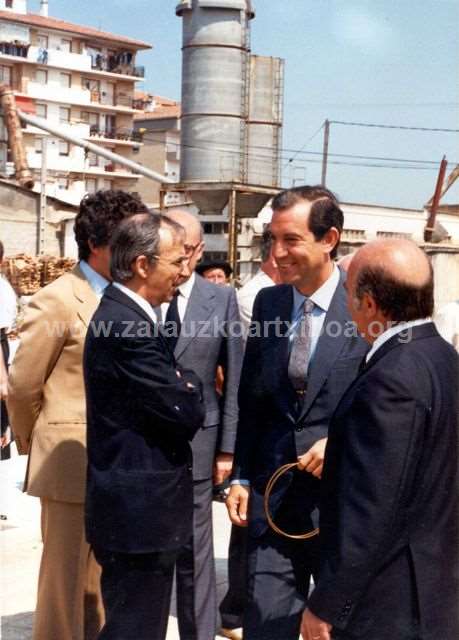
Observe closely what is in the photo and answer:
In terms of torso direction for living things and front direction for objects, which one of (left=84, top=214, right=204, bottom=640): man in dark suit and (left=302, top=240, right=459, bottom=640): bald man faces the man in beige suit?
the bald man

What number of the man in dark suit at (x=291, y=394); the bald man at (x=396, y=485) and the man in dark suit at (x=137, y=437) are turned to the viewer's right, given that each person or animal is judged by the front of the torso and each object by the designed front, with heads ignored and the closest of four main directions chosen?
1

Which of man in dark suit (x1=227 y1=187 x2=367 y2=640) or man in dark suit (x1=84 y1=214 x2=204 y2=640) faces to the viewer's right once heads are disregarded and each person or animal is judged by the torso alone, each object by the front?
man in dark suit (x1=84 y1=214 x2=204 y2=640)

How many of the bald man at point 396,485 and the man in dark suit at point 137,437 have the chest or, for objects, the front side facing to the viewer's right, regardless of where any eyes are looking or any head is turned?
1

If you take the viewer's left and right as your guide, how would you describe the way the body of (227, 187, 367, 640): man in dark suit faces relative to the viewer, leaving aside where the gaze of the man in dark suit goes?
facing the viewer and to the left of the viewer

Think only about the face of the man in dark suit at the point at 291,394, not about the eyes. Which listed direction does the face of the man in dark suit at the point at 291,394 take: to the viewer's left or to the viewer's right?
to the viewer's left

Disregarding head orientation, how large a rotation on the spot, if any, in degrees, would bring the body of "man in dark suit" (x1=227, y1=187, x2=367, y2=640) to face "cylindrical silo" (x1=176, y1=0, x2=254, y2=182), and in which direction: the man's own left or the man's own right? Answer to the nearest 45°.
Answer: approximately 135° to the man's own right

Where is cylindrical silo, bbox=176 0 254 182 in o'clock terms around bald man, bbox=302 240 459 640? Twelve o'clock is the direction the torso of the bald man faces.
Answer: The cylindrical silo is roughly at 1 o'clock from the bald man.

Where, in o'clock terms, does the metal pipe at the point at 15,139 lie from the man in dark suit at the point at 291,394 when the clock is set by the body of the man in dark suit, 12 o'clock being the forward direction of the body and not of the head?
The metal pipe is roughly at 4 o'clock from the man in dark suit.

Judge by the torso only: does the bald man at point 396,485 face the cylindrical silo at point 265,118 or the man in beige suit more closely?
the man in beige suit

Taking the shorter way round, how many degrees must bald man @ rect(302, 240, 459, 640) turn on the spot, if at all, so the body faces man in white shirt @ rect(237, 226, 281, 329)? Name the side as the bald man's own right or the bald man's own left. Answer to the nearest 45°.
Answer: approximately 45° to the bald man's own right

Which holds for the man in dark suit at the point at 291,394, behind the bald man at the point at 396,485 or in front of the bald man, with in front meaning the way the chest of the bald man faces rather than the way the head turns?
in front

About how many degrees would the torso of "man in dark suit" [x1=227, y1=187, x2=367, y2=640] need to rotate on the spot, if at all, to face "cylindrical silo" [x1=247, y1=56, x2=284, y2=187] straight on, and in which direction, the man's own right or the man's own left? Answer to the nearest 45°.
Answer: approximately 135° to the man's own right

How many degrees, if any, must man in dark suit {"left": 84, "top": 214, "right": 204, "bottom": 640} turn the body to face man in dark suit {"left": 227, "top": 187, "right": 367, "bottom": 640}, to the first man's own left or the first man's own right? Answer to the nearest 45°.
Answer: approximately 45° to the first man's own left

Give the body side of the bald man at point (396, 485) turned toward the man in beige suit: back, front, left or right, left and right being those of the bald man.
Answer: front

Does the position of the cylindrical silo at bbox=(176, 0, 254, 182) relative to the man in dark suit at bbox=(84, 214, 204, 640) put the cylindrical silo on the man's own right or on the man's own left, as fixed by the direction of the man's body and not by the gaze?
on the man's own left

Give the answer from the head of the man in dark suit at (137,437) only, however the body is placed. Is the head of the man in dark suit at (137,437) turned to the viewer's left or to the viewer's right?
to the viewer's right

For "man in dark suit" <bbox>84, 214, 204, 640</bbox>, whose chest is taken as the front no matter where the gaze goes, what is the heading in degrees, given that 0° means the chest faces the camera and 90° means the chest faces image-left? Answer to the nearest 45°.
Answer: approximately 270°

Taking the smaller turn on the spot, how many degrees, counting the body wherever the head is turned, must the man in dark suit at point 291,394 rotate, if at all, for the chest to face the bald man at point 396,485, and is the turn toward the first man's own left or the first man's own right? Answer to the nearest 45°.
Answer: approximately 45° to the first man's own left
